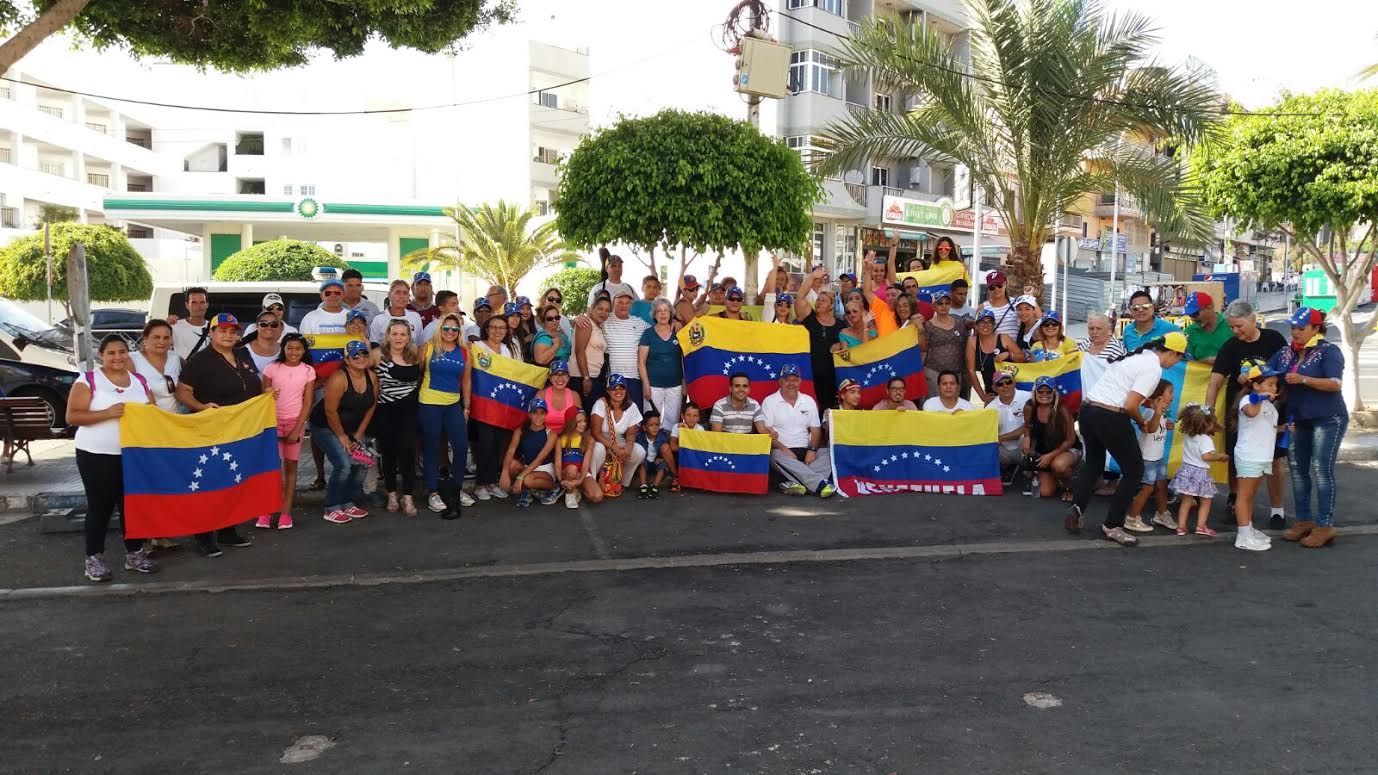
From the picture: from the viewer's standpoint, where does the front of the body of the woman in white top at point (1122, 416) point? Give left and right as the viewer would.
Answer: facing to the right of the viewer

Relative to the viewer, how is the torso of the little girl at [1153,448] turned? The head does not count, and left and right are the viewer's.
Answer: facing the viewer and to the right of the viewer

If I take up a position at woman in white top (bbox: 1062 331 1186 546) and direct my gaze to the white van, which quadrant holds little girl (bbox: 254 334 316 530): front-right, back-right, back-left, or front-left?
front-left

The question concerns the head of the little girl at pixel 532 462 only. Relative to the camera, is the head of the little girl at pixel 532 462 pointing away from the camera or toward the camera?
toward the camera

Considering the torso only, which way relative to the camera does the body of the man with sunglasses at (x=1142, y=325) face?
toward the camera

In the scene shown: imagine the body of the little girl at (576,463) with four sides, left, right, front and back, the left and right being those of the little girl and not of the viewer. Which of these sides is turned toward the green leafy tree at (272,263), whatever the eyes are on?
back

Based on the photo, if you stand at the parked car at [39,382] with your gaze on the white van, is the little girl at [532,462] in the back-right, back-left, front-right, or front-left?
front-right

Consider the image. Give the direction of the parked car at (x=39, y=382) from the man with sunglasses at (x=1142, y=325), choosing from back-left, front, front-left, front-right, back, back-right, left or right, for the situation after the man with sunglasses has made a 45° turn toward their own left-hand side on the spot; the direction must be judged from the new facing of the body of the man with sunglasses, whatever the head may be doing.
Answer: back-right

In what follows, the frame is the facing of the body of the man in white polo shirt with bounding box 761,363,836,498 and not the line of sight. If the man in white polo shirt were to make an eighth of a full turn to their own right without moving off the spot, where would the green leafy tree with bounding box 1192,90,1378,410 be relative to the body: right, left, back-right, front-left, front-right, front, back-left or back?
back

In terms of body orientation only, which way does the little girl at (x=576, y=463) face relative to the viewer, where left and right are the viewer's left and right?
facing the viewer

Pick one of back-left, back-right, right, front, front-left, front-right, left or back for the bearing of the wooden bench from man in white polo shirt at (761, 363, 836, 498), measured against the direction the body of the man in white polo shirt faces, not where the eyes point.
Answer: right
